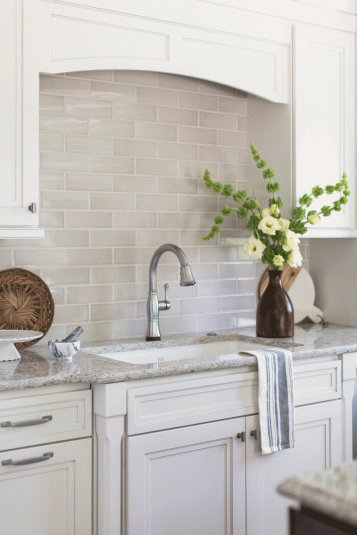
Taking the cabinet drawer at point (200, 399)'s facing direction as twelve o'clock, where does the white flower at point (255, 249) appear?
The white flower is roughly at 8 o'clock from the cabinet drawer.

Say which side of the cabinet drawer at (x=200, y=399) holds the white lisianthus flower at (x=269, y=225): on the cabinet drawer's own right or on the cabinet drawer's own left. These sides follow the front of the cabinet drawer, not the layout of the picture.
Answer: on the cabinet drawer's own left

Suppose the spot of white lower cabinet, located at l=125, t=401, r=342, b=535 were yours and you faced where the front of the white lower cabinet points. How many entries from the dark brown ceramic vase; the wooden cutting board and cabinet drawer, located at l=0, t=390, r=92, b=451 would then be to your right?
1

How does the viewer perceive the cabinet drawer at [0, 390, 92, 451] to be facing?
facing the viewer and to the right of the viewer

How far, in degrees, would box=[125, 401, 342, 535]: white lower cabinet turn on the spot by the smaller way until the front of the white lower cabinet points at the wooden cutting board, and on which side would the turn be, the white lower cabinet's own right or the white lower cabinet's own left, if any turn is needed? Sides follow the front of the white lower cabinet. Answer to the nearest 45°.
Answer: approximately 135° to the white lower cabinet's own left

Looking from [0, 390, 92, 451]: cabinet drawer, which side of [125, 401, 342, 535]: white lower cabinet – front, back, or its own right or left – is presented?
right

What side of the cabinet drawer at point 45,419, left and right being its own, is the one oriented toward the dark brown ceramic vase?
left

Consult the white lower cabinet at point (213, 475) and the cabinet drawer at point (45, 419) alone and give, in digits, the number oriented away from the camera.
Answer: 0

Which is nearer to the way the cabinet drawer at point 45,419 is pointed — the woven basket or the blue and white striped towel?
the blue and white striped towel

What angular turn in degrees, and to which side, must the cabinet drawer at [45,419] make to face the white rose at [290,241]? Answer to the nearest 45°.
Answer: approximately 90° to its left

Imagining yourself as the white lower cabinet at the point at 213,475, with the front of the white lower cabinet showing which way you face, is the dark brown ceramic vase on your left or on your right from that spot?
on your left
